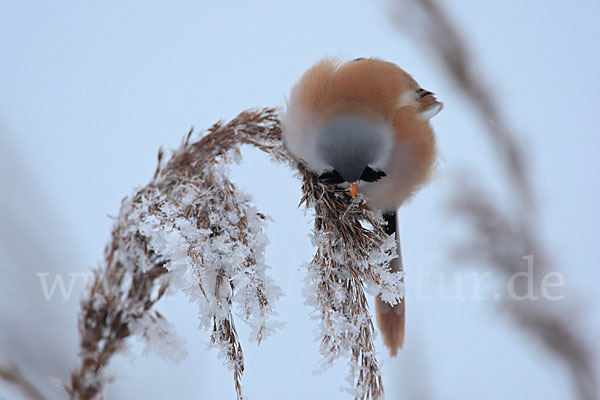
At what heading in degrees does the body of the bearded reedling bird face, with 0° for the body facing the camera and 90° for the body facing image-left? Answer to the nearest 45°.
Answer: approximately 0°
